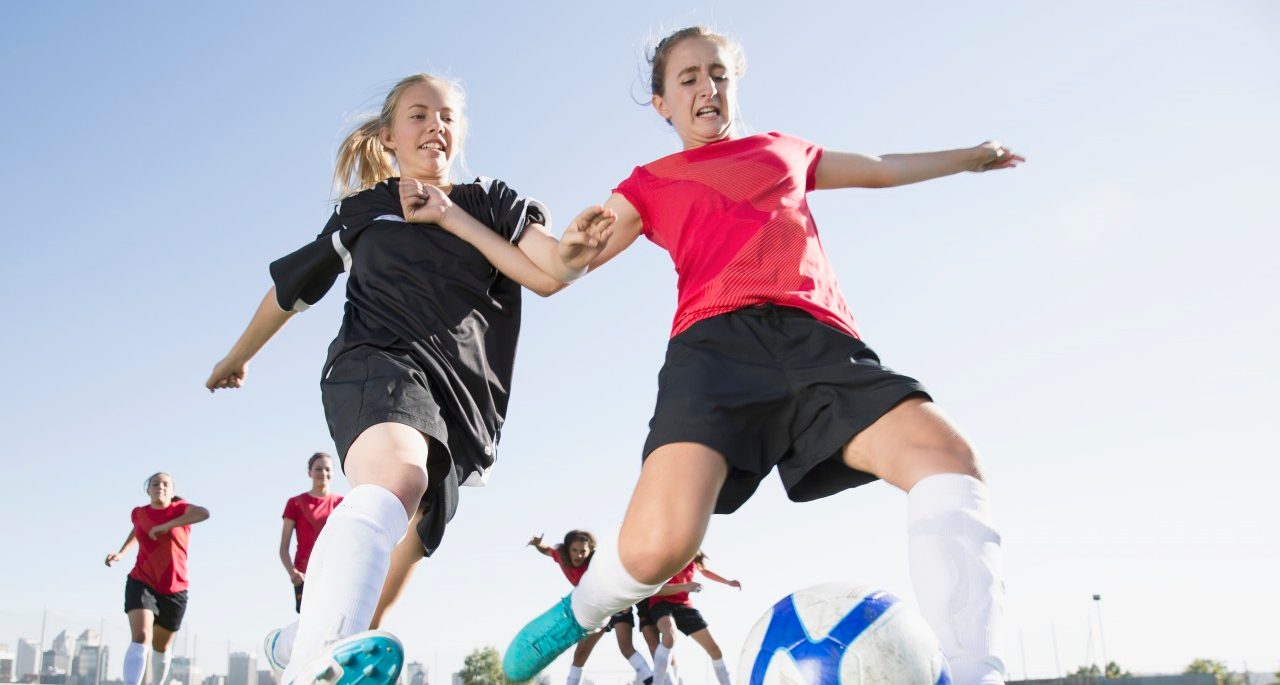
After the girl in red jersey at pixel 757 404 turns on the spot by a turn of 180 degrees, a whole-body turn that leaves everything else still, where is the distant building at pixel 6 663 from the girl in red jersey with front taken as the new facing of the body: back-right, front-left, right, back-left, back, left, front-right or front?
front-left

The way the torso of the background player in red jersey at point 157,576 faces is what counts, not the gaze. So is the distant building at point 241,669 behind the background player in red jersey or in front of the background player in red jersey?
behind

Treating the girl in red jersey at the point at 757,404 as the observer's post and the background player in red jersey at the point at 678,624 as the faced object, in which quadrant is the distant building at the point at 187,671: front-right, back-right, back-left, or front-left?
front-left

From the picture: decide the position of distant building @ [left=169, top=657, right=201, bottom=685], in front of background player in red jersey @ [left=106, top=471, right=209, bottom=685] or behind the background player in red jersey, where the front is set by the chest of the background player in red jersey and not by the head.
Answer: behind

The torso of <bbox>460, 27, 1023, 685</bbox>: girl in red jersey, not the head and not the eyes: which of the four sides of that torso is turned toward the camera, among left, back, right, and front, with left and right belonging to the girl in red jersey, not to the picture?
front

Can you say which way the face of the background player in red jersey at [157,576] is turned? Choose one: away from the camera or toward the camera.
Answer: toward the camera

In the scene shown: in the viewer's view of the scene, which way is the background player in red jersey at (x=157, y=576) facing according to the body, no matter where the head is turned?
toward the camera

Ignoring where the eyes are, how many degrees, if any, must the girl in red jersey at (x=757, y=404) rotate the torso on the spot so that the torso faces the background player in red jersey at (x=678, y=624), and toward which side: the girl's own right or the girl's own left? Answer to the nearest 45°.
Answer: approximately 180°

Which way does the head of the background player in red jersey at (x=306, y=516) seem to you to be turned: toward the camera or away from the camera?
toward the camera
